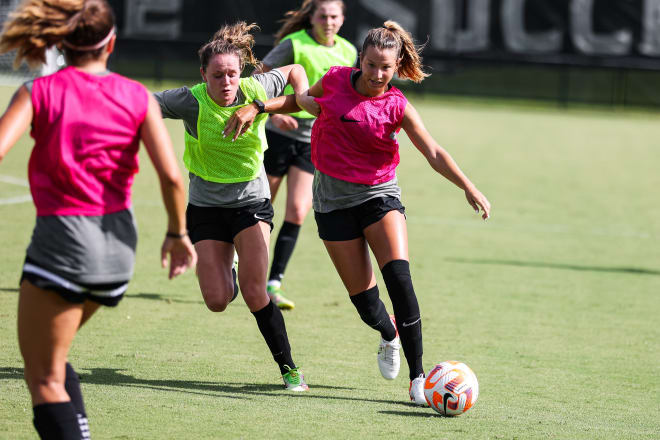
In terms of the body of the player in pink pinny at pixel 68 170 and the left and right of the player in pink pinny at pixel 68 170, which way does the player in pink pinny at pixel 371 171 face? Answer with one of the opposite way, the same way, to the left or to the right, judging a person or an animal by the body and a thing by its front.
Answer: the opposite way

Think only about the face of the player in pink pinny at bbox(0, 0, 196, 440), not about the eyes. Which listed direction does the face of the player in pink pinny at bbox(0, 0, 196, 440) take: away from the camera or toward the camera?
away from the camera

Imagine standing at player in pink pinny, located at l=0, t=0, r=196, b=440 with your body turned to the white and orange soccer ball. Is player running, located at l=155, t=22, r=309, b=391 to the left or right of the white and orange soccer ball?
left

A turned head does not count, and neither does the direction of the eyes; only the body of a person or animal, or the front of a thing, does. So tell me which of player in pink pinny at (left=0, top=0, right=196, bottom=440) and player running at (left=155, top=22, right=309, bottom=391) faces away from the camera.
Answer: the player in pink pinny

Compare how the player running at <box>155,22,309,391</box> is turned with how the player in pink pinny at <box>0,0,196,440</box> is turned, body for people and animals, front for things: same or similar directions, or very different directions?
very different directions

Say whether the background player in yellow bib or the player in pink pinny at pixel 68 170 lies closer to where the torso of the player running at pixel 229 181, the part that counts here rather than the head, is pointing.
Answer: the player in pink pinny

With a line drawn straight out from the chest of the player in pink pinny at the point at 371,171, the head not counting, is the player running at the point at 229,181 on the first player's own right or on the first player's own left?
on the first player's own right

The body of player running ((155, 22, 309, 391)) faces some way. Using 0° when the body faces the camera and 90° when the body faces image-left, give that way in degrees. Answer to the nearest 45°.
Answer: approximately 0°

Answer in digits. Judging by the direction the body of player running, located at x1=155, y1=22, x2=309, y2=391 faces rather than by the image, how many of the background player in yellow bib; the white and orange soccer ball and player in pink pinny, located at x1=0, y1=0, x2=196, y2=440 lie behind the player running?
1

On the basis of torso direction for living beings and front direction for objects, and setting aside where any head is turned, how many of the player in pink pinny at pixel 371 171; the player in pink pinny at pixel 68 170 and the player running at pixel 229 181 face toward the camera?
2

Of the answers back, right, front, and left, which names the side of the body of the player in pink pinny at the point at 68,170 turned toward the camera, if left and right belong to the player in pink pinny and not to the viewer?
back
